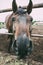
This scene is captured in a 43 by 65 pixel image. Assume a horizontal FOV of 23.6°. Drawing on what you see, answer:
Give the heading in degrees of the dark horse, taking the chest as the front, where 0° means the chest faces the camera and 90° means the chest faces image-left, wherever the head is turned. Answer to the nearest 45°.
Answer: approximately 0°
